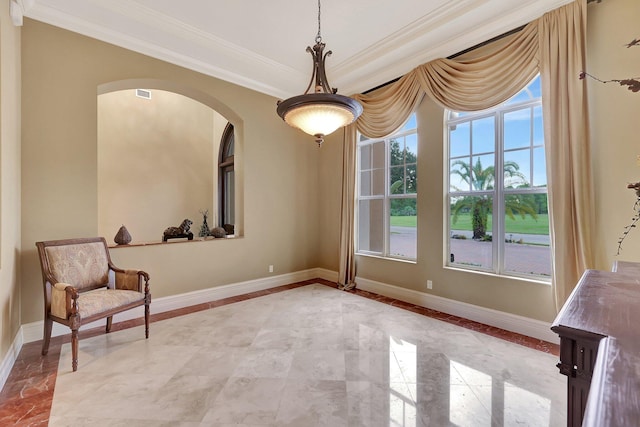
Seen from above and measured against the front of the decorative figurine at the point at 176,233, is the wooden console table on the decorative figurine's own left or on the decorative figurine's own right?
on the decorative figurine's own right

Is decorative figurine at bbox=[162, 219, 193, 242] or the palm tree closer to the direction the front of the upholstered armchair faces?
the palm tree

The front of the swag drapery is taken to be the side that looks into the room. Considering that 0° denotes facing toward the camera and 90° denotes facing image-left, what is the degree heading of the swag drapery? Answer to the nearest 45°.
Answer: approximately 45°

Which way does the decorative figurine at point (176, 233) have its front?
to the viewer's right

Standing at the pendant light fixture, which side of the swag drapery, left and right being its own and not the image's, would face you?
front

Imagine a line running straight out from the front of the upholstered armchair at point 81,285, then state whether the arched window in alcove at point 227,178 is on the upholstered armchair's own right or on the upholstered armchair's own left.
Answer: on the upholstered armchair's own left

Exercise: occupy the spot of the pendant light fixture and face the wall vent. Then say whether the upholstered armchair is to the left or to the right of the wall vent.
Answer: left

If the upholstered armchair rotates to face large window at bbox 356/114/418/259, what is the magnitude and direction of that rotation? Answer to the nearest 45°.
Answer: approximately 45° to its left

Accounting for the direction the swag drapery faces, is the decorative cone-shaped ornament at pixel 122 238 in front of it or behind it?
in front

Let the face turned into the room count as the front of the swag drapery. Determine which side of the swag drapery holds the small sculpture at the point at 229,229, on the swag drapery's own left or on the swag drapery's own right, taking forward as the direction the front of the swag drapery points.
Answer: on the swag drapery's own right

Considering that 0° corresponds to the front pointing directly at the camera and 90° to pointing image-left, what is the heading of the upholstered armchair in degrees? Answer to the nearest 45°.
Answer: approximately 315°

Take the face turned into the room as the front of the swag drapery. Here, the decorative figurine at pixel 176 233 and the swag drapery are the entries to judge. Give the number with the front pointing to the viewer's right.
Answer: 1

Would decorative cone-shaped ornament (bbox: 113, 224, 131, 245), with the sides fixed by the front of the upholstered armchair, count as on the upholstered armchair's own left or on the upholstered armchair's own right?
on the upholstered armchair's own left
